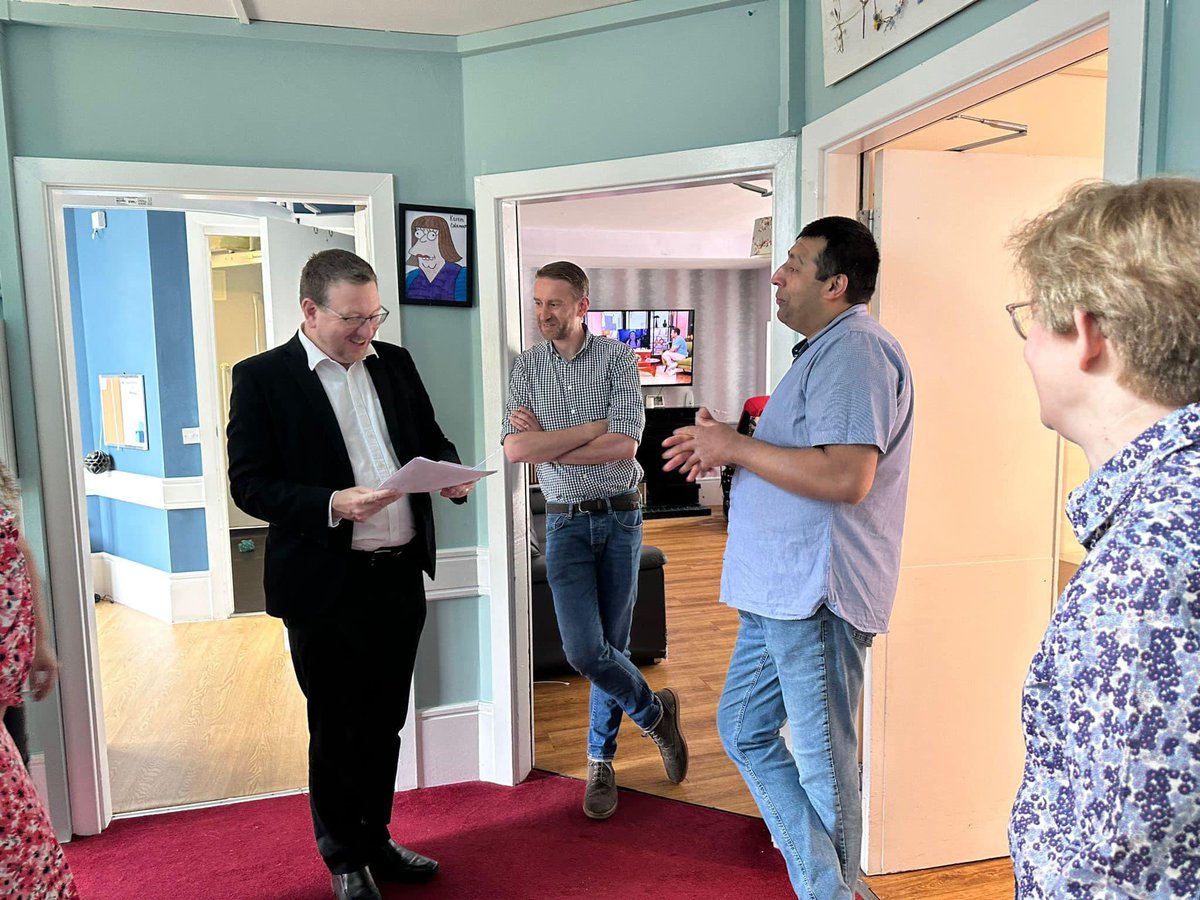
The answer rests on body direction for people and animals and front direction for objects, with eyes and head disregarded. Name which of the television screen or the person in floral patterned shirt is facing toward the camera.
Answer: the television screen

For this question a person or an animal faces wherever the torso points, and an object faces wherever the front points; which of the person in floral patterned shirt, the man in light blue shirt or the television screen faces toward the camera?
the television screen

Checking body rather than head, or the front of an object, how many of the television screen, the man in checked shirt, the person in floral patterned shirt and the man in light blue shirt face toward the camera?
2

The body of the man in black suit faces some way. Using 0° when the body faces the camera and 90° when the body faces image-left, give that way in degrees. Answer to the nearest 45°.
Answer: approximately 315°

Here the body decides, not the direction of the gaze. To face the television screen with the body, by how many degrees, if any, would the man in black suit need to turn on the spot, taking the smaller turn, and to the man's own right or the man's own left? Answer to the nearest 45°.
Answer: approximately 90° to the man's own left

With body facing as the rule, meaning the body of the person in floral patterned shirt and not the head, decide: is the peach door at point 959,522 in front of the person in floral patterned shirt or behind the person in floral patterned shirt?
in front

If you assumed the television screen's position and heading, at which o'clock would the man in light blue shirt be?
The man in light blue shirt is roughly at 12 o'clock from the television screen.

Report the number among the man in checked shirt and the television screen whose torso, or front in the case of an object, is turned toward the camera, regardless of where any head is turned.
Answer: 2

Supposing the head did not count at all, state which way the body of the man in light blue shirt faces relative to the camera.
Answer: to the viewer's left

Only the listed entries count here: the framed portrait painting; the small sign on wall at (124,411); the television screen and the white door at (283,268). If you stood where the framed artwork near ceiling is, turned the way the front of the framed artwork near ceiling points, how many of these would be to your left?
0

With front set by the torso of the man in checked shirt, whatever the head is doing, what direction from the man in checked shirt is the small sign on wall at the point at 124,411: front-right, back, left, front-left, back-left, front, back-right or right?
back-right

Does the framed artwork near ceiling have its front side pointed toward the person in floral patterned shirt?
no

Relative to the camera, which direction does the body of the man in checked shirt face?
toward the camera

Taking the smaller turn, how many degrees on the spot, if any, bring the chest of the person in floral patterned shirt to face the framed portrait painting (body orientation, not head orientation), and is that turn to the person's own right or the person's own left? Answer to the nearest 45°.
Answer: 0° — they already face it

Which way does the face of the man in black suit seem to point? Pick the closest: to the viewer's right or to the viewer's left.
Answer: to the viewer's right

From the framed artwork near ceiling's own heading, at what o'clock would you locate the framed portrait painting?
The framed portrait painting is roughly at 2 o'clock from the framed artwork near ceiling.

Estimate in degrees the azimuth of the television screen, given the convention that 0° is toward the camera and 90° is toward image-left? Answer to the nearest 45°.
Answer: approximately 0°

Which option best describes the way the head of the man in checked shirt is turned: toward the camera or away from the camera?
toward the camera
